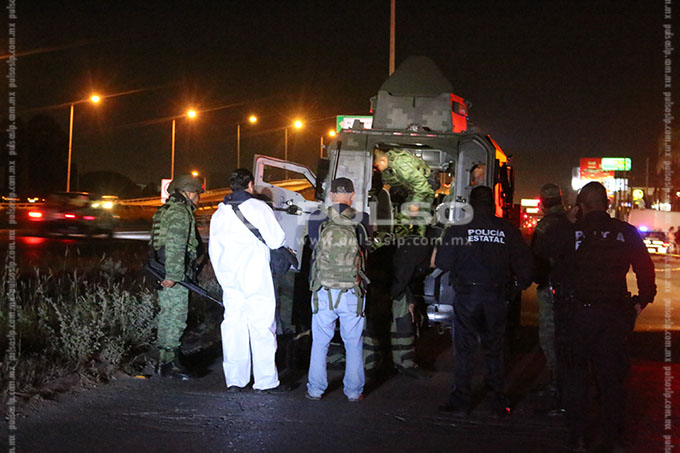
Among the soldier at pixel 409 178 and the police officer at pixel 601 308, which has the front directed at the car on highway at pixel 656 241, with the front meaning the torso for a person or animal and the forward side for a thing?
the police officer

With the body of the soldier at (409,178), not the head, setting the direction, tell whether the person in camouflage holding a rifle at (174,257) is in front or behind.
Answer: in front

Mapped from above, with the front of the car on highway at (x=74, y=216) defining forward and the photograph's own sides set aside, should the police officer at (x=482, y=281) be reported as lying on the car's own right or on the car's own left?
on the car's own right

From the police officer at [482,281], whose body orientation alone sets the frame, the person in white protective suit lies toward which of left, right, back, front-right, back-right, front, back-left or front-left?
left

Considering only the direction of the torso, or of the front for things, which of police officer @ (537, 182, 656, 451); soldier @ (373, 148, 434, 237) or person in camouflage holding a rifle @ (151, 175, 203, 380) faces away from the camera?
police officer @ (537, 182, 656, 451)

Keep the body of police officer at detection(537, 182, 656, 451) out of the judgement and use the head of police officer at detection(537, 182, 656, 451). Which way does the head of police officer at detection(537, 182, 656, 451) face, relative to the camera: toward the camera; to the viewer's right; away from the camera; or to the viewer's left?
away from the camera

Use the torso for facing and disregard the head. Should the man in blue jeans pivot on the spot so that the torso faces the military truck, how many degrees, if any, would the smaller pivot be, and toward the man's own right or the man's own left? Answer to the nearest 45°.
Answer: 0° — they already face it

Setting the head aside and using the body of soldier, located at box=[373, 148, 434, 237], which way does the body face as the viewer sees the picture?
to the viewer's left

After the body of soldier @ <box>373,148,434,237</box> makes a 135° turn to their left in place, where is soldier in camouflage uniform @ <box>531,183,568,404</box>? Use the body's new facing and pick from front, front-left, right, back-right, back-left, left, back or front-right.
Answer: front

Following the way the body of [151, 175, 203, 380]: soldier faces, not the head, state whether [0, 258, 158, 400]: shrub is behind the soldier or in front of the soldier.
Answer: behind

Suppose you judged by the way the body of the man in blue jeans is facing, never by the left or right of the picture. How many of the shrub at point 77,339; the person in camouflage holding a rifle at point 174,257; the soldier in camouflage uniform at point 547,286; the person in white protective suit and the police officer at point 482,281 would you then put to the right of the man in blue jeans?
2

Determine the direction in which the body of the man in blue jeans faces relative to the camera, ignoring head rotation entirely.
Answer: away from the camera

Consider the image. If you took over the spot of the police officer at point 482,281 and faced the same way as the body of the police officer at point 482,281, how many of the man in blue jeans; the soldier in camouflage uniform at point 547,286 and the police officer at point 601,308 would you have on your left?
1

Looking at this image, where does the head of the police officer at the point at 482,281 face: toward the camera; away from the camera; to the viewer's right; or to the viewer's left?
away from the camera

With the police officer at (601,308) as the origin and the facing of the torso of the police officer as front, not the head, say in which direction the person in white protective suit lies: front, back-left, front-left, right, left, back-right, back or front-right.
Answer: left
